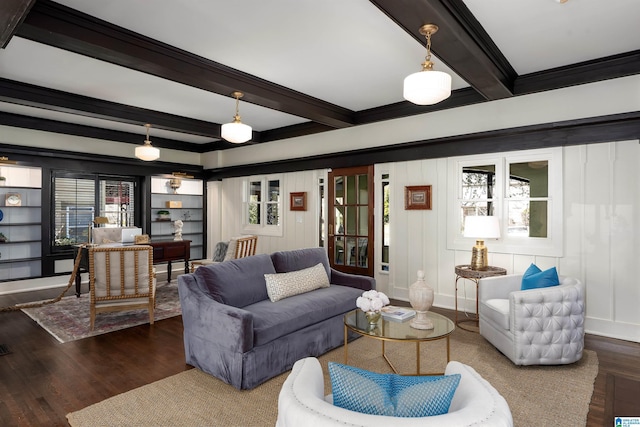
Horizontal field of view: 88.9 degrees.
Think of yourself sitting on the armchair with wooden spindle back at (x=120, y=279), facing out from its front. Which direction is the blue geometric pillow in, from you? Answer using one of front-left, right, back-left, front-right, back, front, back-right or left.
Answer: back

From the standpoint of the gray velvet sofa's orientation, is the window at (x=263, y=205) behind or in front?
behind

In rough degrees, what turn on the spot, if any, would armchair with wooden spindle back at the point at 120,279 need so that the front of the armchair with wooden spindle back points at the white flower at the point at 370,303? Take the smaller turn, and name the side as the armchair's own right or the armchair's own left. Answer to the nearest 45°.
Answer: approximately 135° to the armchair's own right

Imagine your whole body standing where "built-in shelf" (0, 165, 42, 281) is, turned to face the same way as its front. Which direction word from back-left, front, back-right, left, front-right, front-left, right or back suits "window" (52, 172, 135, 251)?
left

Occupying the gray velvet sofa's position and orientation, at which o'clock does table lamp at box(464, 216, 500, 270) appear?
The table lamp is roughly at 10 o'clock from the gray velvet sofa.

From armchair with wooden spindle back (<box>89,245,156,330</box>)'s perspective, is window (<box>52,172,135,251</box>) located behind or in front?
in front

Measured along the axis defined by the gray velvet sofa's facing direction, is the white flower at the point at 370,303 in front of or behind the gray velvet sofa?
in front

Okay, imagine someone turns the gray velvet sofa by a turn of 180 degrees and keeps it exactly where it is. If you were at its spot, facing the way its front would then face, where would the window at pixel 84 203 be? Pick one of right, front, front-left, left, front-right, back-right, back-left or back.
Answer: front

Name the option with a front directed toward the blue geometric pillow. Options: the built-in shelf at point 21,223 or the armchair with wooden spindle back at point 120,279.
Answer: the built-in shelf

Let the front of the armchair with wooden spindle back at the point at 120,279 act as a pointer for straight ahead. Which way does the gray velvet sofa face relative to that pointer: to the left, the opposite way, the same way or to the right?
the opposite way

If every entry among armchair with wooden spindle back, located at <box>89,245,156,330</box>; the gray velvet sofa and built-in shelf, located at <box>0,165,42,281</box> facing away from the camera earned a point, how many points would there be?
1

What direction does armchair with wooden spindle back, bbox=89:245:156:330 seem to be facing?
away from the camera

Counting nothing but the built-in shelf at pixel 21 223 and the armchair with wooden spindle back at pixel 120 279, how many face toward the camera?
1

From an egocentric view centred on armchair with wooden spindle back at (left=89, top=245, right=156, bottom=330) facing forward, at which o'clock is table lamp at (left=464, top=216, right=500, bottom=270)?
The table lamp is roughly at 4 o'clock from the armchair with wooden spindle back.

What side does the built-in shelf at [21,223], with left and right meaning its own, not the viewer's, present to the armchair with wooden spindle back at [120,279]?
front

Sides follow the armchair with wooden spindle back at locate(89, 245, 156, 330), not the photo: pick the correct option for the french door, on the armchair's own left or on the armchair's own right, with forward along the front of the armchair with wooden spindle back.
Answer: on the armchair's own right
